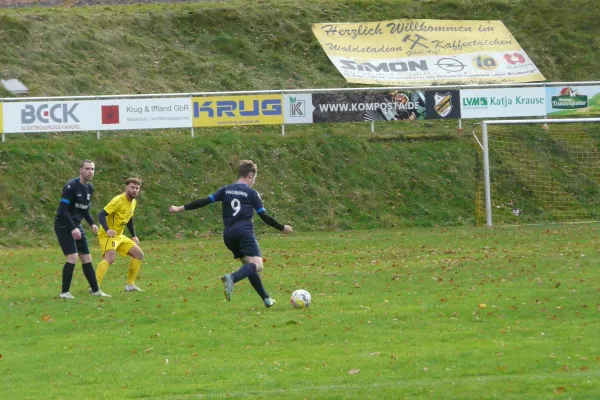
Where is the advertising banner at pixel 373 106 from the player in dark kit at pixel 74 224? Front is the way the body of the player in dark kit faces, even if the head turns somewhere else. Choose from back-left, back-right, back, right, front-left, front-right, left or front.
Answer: left

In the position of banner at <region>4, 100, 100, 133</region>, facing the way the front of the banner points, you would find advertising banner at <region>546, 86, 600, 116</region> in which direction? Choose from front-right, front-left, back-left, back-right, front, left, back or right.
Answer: left

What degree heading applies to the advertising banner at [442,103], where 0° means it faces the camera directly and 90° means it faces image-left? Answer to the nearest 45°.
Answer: approximately 0°

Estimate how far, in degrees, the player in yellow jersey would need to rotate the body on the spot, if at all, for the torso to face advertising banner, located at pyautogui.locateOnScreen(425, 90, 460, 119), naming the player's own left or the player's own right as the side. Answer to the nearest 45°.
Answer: approximately 90° to the player's own left

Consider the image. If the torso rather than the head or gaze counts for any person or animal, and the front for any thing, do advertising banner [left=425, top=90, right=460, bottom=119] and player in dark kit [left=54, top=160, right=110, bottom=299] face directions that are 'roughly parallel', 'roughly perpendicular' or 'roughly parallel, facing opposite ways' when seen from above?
roughly perpendicular

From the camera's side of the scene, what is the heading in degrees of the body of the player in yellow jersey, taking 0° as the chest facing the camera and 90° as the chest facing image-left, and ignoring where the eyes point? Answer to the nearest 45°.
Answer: approximately 315°

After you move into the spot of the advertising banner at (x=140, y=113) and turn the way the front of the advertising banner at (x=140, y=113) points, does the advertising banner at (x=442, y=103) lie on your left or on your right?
on your left

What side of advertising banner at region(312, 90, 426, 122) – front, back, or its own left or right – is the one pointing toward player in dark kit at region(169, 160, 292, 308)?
front
